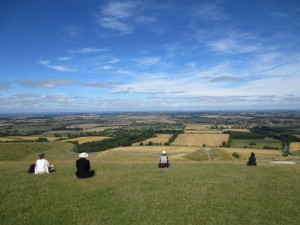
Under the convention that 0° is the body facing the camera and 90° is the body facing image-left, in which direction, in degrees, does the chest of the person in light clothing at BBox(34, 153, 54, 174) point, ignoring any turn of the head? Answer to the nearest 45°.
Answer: approximately 180°

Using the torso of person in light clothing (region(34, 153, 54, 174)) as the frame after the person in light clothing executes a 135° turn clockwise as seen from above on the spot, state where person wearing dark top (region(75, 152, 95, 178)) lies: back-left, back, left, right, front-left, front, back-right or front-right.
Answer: front
